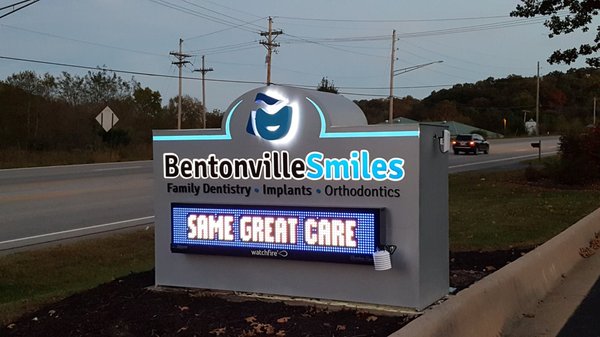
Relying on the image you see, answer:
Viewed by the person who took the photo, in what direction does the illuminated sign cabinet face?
facing the viewer and to the left of the viewer

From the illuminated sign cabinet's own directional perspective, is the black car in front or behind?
behind
